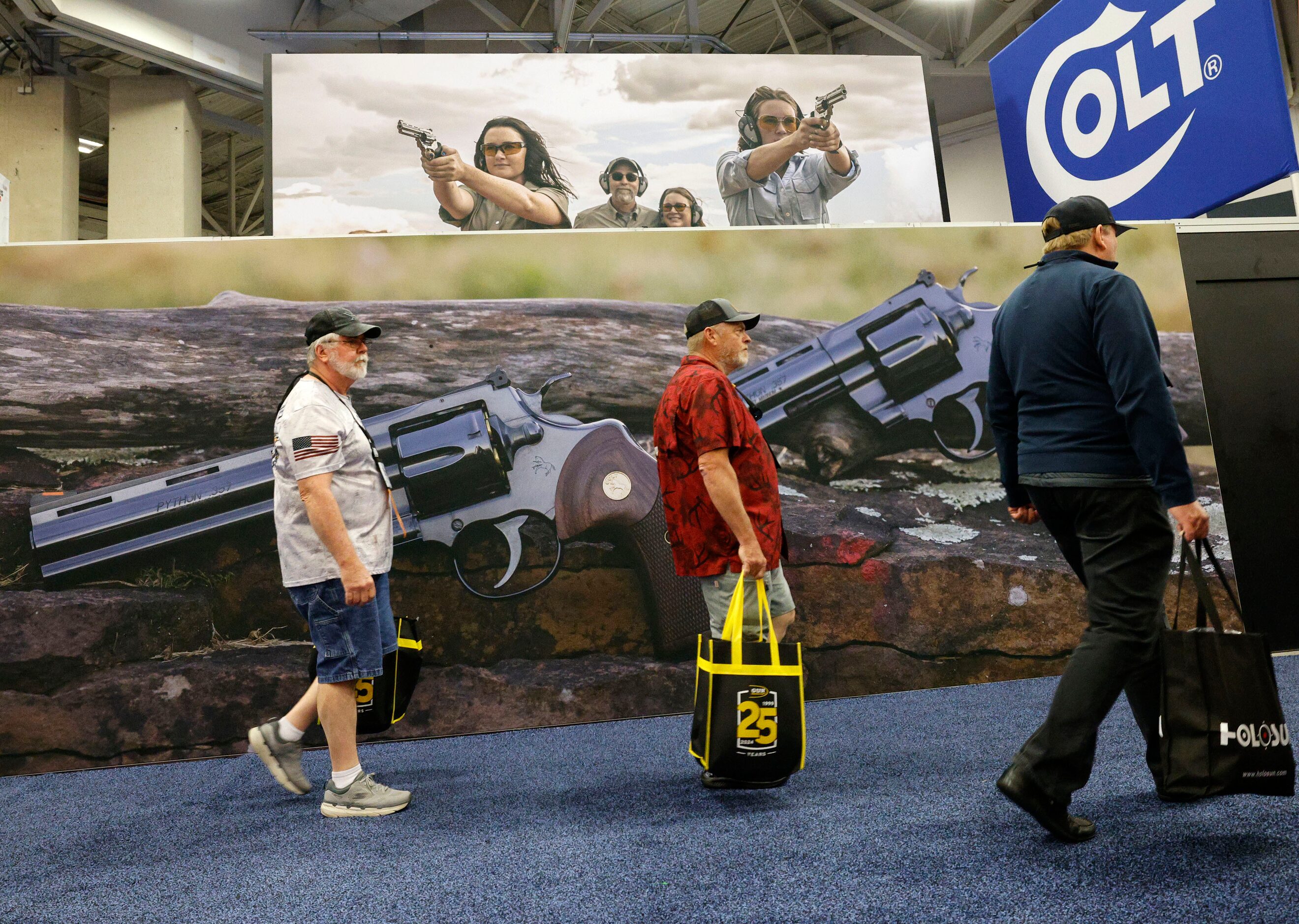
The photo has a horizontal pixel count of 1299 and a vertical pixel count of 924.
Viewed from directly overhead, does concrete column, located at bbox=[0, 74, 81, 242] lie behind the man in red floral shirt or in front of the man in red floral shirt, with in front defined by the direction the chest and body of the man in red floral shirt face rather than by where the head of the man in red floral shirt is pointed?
behind

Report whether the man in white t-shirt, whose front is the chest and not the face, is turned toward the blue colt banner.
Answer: yes

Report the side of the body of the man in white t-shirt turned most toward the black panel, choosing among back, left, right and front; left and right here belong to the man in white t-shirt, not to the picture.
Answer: front

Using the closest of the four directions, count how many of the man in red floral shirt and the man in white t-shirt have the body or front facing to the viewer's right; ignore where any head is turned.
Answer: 2

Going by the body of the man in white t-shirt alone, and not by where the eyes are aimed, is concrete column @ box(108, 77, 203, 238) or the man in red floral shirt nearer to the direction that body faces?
the man in red floral shirt

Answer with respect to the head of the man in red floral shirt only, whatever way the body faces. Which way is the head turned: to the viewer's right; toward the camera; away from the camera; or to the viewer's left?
to the viewer's right

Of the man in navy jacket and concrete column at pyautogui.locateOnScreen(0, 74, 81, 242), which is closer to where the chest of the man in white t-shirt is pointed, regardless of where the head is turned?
the man in navy jacket

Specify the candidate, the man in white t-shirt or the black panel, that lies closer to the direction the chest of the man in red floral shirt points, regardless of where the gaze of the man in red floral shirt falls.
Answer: the black panel

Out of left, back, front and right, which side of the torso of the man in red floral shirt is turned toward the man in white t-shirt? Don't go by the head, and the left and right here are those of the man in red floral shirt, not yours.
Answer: back

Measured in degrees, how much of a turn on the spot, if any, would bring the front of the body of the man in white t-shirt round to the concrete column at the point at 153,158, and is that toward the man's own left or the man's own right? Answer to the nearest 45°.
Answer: approximately 90° to the man's own left

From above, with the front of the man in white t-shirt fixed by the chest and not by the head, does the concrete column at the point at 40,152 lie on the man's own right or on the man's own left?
on the man's own left

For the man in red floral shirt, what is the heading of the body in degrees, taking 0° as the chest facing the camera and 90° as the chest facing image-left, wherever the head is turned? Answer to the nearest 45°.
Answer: approximately 270°

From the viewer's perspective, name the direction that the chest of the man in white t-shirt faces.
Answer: to the viewer's right

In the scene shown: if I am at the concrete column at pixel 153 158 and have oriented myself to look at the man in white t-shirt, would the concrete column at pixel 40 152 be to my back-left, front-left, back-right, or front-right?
back-right

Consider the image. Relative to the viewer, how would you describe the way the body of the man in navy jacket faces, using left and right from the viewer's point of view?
facing away from the viewer and to the right of the viewer
